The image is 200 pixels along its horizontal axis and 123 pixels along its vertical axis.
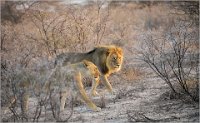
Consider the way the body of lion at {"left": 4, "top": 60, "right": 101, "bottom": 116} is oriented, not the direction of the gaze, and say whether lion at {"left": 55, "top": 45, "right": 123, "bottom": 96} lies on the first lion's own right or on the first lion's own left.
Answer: on the first lion's own left

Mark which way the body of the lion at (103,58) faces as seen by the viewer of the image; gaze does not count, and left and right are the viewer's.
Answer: facing to the right of the viewer

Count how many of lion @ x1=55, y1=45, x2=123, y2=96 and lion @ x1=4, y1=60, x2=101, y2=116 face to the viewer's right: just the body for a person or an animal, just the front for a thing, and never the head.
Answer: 2

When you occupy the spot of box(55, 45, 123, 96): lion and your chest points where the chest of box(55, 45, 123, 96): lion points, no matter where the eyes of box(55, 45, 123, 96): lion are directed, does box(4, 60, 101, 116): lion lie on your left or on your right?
on your right

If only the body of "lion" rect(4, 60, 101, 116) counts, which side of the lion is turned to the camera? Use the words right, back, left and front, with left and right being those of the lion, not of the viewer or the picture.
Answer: right
